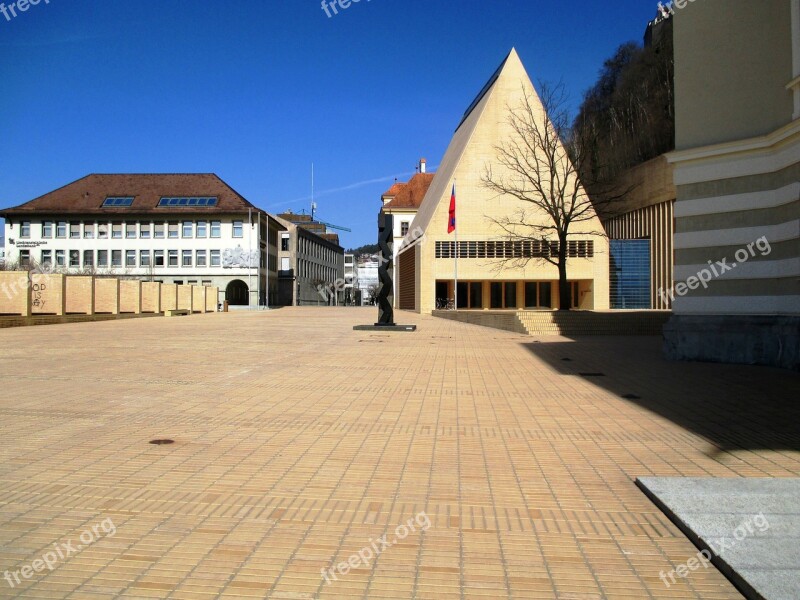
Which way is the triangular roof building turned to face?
toward the camera

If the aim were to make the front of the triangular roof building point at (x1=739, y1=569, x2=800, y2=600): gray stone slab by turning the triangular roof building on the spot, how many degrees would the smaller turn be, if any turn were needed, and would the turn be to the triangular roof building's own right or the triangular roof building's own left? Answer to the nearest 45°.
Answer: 0° — it already faces it

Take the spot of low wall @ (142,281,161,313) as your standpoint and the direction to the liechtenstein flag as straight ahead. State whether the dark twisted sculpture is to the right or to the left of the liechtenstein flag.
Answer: right

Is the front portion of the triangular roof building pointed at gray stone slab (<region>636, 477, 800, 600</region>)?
yes

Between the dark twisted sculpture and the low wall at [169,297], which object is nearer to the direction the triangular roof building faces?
the dark twisted sculpture

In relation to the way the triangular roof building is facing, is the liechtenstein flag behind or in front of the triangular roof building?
in front

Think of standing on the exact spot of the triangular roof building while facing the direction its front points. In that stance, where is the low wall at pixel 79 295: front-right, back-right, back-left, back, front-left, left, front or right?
front-right

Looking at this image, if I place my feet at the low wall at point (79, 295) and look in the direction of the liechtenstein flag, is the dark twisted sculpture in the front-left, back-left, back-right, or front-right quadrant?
front-right

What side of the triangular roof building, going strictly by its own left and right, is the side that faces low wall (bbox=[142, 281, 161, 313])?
right

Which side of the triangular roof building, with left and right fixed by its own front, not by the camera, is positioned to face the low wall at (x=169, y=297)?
right

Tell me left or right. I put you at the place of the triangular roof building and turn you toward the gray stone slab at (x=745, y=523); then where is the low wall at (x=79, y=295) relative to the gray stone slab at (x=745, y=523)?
right
